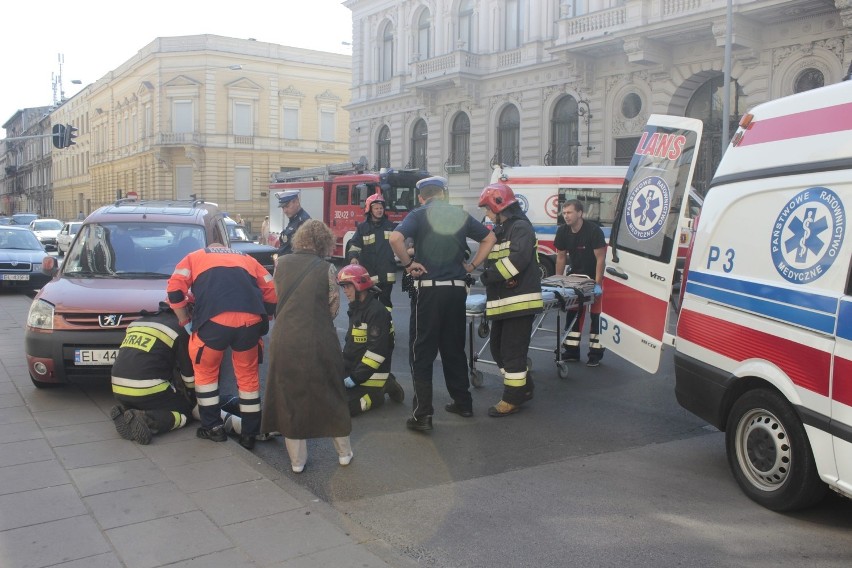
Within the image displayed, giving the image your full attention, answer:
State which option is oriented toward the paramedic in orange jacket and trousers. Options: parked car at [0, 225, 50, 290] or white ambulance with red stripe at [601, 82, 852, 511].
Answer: the parked car

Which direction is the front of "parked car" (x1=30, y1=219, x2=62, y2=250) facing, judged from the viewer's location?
facing the viewer

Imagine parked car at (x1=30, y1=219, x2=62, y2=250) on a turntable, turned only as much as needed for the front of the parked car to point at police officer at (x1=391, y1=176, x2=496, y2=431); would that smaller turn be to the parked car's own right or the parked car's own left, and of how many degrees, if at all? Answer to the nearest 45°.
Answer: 0° — it already faces them

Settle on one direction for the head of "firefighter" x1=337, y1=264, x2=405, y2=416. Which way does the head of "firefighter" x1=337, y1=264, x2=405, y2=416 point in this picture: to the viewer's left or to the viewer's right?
to the viewer's left

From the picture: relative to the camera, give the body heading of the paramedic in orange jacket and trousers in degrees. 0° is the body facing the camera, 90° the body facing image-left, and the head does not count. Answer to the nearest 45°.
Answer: approximately 180°

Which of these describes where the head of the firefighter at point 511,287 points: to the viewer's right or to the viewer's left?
to the viewer's left

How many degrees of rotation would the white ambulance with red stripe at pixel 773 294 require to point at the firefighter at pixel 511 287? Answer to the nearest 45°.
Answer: approximately 180°

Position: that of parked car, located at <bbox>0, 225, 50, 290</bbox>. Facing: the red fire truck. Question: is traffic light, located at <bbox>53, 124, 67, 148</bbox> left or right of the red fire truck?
left

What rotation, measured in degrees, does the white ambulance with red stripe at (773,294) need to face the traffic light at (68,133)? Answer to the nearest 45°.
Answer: approximately 180°

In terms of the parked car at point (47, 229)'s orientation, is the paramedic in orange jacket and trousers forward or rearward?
forward

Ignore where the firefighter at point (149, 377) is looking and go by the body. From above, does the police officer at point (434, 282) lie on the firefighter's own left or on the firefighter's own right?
on the firefighter's own right

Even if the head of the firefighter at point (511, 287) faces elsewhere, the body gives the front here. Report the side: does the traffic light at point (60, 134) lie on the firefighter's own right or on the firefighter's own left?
on the firefighter's own right

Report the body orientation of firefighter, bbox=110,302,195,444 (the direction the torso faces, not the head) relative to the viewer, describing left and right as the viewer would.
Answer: facing away from the viewer and to the right of the viewer

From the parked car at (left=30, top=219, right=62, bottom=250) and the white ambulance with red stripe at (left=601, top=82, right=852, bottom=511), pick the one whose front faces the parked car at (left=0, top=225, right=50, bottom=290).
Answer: the parked car at (left=30, top=219, right=62, bottom=250)

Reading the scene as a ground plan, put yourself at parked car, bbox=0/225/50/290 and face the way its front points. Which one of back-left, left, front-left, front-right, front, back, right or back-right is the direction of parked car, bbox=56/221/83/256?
back

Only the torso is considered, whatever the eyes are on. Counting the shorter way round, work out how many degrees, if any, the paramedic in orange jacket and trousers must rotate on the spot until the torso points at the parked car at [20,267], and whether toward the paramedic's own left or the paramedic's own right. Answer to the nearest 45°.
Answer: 0° — they already face it
